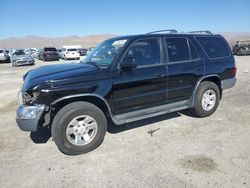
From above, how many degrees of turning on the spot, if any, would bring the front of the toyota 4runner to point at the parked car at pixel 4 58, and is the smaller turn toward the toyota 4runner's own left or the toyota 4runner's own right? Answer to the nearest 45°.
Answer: approximately 90° to the toyota 4runner's own right

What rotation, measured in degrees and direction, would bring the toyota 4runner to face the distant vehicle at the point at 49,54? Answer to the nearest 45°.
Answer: approximately 135° to its right

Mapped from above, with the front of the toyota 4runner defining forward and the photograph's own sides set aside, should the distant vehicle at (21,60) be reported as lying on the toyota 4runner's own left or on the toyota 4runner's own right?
on the toyota 4runner's own right

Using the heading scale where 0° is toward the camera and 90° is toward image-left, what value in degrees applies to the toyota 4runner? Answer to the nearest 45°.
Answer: approximately 45°

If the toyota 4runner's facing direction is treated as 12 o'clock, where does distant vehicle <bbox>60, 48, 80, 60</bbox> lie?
The distant vehicle is roughly at 4 o'clock from the toyota 4runner.
